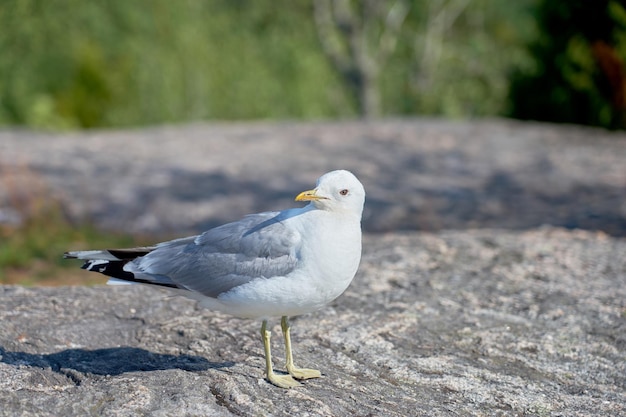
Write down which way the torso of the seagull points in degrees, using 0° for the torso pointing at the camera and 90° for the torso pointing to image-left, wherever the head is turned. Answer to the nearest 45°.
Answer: approximately 270°

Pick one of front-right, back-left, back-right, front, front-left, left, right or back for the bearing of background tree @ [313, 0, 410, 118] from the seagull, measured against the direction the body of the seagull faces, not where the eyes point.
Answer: left
